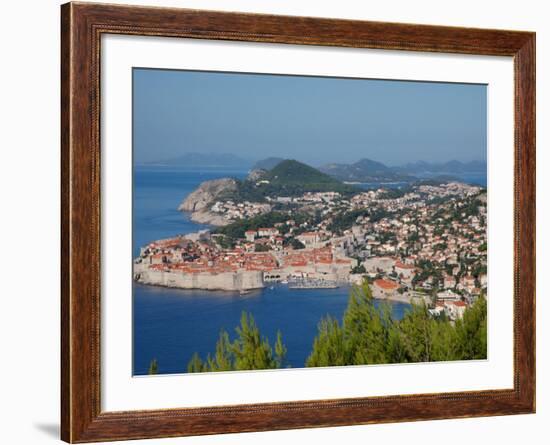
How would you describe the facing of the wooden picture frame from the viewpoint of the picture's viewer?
facing the viewer and to the right of the viewer
